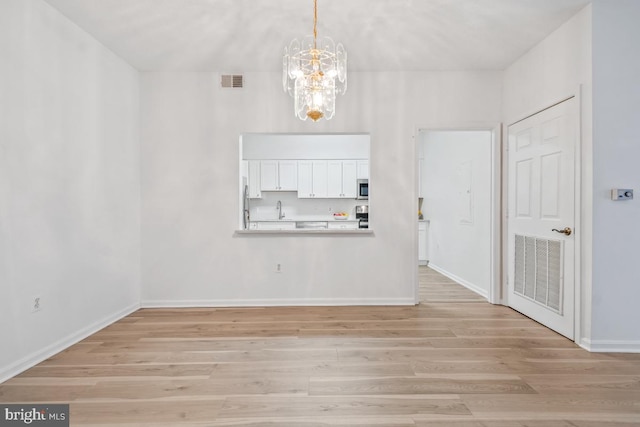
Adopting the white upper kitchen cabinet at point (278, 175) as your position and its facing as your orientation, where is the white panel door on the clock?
The white panel door is roughly at 11 o'clock from the white upper kitchen cabinet.

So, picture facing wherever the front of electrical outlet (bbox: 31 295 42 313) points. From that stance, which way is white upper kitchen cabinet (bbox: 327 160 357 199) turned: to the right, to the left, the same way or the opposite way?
to the right

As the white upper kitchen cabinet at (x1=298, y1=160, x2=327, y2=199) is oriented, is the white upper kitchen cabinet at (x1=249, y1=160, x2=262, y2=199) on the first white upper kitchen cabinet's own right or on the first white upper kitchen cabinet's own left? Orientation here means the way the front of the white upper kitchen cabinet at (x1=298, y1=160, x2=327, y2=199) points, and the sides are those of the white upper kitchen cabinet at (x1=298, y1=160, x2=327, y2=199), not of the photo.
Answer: on the first white upper kitchen cabinet's own right

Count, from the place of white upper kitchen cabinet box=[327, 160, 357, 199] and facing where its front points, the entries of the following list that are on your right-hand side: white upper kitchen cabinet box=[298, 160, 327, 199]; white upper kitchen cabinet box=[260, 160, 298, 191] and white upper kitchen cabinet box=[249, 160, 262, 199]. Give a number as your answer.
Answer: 3

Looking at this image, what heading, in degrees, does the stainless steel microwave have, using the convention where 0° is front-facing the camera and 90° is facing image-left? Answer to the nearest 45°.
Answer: approximately 0°

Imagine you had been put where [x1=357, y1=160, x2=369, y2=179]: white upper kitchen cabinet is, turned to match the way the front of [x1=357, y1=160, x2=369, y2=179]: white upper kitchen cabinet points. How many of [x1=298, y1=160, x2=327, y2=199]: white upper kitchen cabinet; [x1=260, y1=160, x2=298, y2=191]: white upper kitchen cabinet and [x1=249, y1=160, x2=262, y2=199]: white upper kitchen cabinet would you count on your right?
3

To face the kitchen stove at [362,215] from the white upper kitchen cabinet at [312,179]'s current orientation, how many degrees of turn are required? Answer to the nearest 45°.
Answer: approximately 90° to its left

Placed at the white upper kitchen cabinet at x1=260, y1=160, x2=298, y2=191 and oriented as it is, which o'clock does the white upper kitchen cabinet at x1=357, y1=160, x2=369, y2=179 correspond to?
the white upper kitchen cabinet at x1=357, y1=160, x2=369, y2=179 is roughly at 9 o'clock from the white upper kitchen cabinet at x1=260, y1=160, x2=298, y2=191.
